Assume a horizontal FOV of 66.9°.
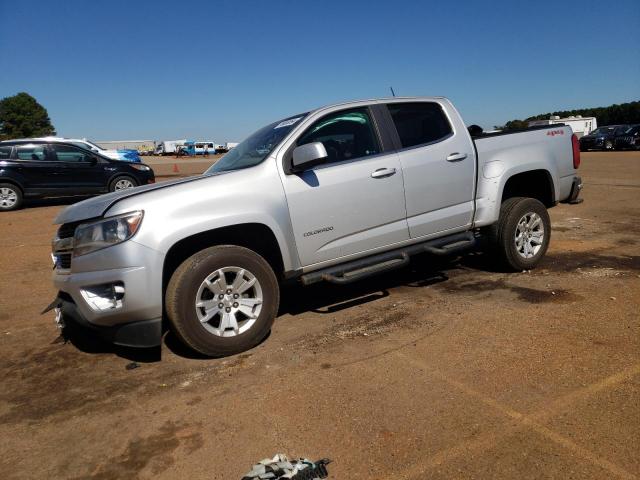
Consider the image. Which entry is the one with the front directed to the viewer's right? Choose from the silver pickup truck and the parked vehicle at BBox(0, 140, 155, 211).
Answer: the parked vehicle

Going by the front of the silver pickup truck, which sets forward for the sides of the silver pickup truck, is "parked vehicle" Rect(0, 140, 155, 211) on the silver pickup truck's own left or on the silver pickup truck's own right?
on the silver pickup truck's own right

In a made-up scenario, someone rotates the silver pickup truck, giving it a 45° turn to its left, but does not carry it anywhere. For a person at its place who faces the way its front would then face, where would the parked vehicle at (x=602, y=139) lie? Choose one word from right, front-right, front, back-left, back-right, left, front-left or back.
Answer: back-left

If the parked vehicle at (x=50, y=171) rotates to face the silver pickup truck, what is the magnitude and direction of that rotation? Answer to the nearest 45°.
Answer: approximately 90° to its right

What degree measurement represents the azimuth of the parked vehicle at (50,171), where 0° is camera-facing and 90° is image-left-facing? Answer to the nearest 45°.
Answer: approximately 270°

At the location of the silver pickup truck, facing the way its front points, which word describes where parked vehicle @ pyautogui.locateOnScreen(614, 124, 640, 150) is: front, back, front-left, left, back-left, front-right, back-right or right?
back

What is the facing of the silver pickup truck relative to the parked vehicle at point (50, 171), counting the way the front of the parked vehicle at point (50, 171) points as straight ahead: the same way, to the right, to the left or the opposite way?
the opposite way

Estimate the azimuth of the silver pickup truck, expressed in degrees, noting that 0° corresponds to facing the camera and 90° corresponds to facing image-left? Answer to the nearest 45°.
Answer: approximately 45°

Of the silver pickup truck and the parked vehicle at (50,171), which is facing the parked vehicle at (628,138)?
the parked vehicle at (50,171)

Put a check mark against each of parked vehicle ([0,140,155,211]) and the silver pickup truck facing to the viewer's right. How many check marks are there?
1
